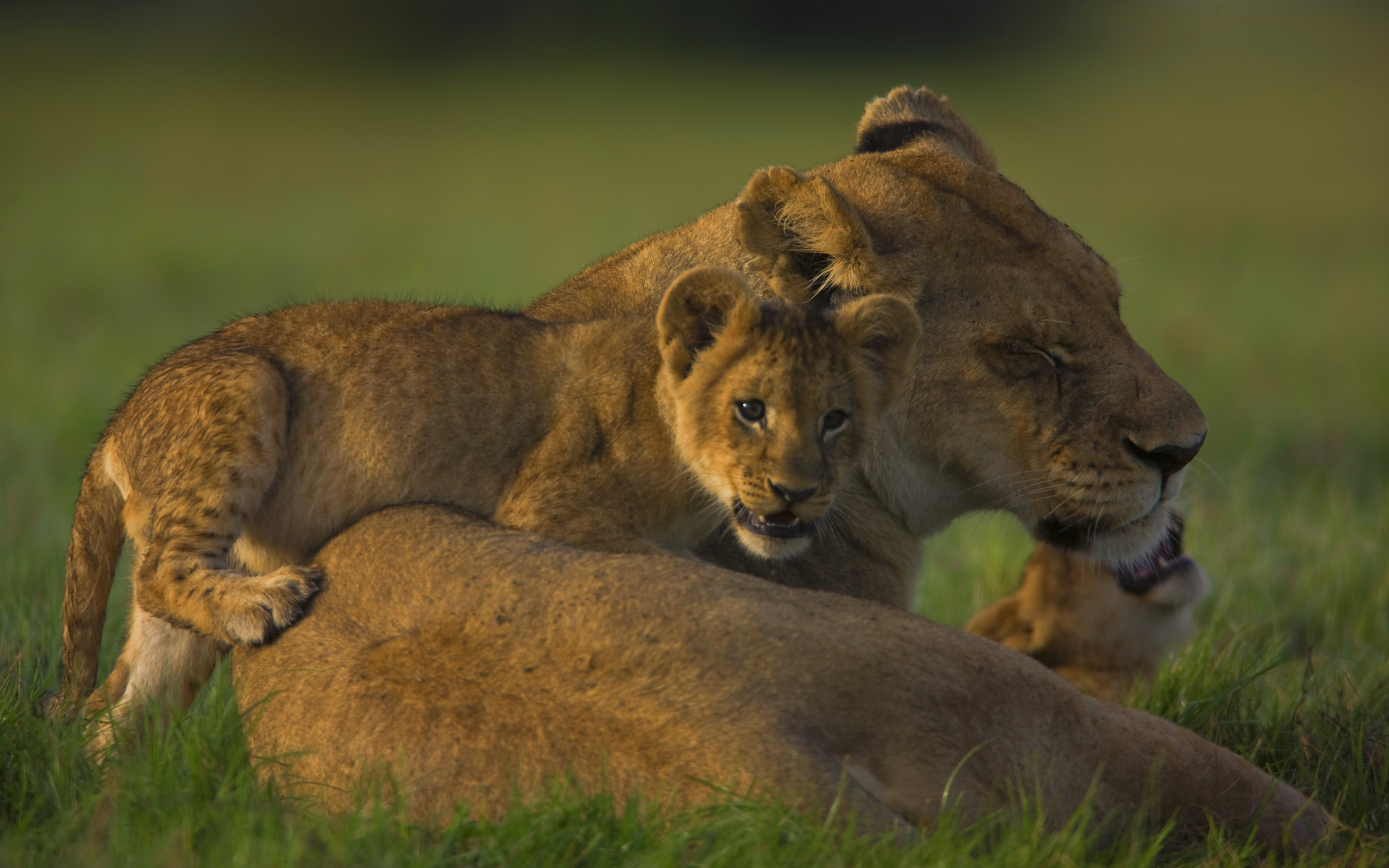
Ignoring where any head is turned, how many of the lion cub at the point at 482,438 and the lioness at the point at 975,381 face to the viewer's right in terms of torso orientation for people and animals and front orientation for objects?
2

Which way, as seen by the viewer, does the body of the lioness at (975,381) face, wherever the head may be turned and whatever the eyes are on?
to the viewer's right

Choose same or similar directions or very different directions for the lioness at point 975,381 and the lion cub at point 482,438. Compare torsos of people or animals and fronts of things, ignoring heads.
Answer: same or similar directions

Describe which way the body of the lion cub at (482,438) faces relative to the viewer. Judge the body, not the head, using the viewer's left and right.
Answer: facing to the right of the viewer
